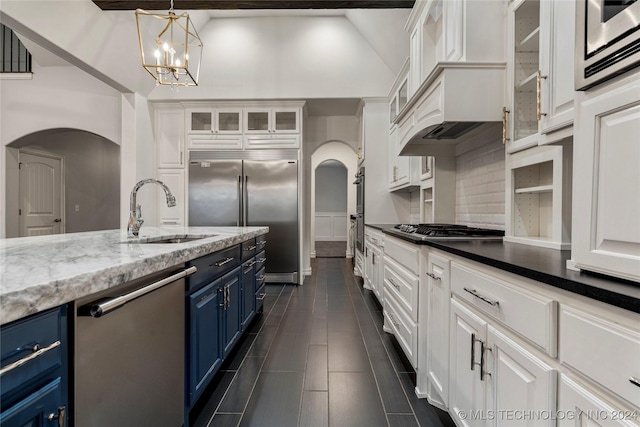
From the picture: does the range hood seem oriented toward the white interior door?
yes

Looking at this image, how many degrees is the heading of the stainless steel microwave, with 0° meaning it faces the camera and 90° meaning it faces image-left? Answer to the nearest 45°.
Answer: approximately 45°

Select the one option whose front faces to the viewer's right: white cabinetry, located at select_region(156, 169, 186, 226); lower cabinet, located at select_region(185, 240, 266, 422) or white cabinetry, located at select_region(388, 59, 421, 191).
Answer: the lower cabinet

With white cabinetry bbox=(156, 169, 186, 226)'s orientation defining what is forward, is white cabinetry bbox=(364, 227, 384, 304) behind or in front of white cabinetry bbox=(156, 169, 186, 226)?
in front

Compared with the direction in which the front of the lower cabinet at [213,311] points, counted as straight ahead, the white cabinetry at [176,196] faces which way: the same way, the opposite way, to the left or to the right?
to the right

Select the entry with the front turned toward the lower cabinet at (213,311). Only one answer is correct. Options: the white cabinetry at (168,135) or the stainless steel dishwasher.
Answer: the white cabinetry

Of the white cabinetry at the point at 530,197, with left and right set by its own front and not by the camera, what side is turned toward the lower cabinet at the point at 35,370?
front

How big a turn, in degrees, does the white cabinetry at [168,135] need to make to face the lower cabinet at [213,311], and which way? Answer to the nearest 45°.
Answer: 0° — it already faces it

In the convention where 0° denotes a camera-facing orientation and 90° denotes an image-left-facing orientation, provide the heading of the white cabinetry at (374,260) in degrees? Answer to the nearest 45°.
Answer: approximately 90°

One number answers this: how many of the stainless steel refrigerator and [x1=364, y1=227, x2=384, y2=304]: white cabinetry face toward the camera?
1

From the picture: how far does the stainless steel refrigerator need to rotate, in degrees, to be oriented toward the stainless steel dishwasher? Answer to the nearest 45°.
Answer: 0° — it already faces it

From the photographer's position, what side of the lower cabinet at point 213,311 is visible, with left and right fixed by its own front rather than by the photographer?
right
